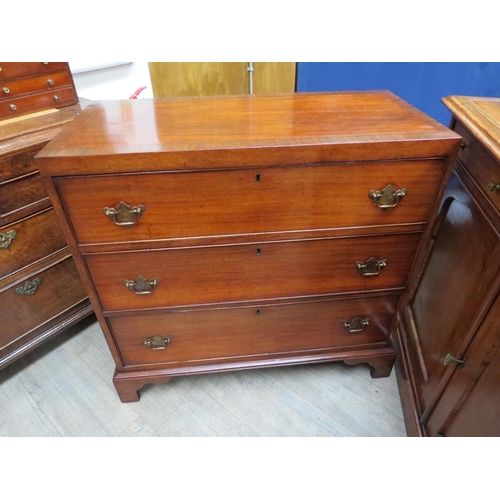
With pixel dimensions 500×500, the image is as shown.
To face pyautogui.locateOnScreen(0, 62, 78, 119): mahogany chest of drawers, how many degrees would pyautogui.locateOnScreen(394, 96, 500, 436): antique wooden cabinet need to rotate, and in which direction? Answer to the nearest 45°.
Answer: approximately 45° to its right

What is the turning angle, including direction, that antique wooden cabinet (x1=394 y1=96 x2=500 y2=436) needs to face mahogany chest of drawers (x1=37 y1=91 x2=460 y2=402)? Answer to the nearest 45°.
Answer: approximately 45° to its right

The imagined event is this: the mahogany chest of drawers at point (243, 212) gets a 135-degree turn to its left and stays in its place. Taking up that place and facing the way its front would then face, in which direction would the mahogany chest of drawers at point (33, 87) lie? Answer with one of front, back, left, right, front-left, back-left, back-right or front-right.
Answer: left

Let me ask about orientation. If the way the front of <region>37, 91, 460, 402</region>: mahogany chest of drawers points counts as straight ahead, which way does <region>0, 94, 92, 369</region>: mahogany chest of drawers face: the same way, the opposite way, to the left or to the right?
to the left

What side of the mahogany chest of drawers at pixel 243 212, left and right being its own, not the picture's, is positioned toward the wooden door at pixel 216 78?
back

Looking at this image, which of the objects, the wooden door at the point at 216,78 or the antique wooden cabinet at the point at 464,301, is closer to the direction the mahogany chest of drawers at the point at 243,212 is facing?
the antique wooden cabinet

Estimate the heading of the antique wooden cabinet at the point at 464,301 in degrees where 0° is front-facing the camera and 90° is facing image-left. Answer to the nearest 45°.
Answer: approximately 45°

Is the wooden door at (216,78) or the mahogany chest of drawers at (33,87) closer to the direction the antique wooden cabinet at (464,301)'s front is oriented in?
the mahogany chest of drawers

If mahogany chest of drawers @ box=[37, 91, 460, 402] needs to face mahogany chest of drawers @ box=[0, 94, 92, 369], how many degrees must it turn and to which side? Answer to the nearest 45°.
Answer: approximately 90° to its right

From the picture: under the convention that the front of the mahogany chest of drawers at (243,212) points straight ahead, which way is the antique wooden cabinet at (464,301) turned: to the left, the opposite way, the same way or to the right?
to the right
